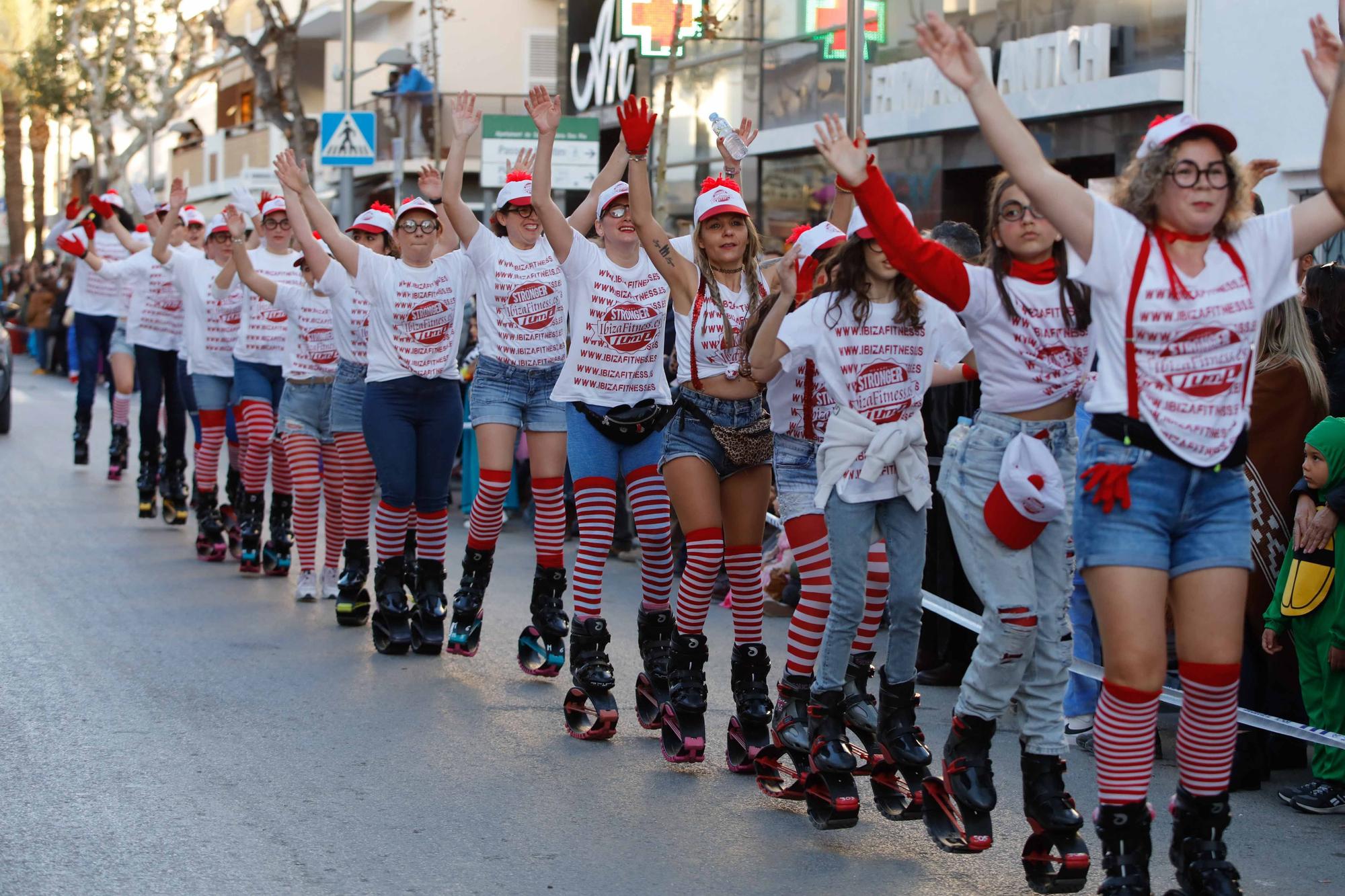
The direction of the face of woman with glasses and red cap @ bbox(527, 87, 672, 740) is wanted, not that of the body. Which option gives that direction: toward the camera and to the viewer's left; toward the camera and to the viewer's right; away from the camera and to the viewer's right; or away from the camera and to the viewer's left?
toward the camera and to the viewer's right

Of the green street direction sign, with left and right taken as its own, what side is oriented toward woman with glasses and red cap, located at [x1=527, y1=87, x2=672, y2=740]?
front

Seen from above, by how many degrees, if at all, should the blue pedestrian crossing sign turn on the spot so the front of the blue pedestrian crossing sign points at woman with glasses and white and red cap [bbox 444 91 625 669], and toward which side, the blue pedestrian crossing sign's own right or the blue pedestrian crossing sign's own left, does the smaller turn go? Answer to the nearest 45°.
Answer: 0° — it already faces them

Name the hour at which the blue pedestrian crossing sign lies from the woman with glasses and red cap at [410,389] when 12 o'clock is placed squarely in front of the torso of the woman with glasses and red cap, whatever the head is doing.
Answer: The blue pedestrian crossing sign is roughly at 6 o'clock from the woman with glasses and red cap.

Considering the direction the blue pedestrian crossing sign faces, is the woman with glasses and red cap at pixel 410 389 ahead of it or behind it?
ahead

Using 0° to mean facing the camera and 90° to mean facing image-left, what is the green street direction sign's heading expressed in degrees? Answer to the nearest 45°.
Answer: approximately 0°

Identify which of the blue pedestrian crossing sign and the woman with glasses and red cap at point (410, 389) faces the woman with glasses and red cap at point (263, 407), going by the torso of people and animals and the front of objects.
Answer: the blue pedestrian crossing sign

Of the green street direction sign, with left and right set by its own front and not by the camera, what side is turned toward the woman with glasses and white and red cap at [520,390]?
front

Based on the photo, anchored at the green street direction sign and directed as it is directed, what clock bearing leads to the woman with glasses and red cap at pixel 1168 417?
The woman with glasses and red cap is roughly at 12 o'clock from the green street direction sign.

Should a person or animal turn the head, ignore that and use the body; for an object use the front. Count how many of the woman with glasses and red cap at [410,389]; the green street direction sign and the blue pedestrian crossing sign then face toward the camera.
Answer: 3

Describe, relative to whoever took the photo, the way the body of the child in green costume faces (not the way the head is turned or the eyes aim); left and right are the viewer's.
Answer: facing the viewer and to the left of the viewer

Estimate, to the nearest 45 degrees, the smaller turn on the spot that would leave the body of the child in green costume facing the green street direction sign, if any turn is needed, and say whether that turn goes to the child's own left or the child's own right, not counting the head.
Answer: approximately 90° to the child's own right

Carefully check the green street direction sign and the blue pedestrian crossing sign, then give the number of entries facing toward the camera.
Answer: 2
